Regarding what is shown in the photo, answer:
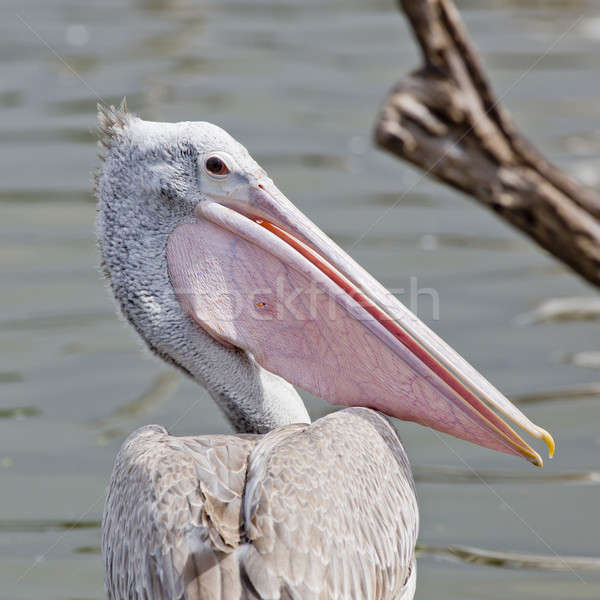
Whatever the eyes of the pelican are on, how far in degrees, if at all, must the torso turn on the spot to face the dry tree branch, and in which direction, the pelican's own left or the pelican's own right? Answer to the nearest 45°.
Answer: approximately 45° to the pelican's own right

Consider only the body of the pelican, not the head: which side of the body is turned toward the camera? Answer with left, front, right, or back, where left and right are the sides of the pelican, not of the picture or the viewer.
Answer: back
